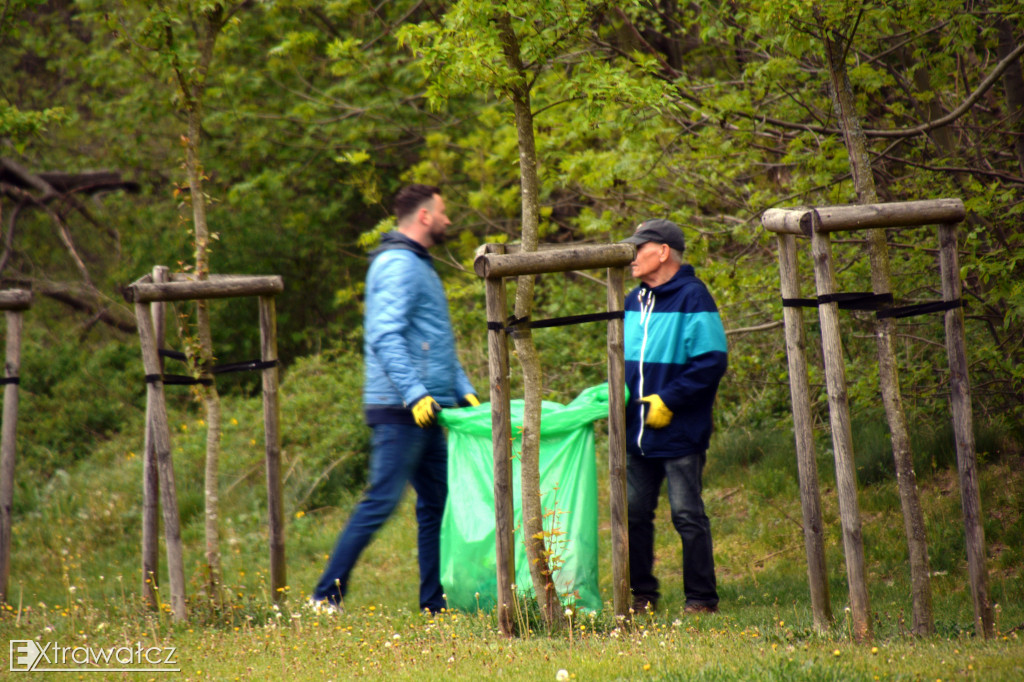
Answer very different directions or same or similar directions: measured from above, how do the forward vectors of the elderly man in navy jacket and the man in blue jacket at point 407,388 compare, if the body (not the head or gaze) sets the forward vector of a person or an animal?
very different directions

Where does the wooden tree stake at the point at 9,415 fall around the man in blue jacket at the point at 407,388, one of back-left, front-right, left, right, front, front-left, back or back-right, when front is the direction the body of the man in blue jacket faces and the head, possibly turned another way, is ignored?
back-left

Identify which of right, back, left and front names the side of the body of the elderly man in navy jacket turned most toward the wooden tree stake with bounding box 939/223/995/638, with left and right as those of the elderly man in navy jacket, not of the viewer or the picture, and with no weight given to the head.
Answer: left

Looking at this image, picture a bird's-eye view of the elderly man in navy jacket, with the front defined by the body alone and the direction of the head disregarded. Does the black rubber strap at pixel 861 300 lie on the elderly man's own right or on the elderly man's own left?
on the elderly man's own left

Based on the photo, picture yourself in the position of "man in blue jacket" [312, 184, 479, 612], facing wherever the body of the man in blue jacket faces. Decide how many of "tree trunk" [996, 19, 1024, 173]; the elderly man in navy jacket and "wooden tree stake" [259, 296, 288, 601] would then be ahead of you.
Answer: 2

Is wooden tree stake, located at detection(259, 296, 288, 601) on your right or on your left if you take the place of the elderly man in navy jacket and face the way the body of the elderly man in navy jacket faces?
on your right

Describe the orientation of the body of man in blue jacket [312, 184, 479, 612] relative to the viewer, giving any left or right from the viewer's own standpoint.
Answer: facing to the right of the viewer

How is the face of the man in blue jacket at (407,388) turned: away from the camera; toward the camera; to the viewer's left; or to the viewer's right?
to the viewer's right

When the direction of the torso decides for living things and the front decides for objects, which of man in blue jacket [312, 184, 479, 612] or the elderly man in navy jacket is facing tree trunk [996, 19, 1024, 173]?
the man in blue jacket

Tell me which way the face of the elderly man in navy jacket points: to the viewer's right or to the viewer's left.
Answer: to the viewer's left

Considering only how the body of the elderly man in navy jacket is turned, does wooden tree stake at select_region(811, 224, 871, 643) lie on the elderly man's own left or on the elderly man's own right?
on the elderly man's own left

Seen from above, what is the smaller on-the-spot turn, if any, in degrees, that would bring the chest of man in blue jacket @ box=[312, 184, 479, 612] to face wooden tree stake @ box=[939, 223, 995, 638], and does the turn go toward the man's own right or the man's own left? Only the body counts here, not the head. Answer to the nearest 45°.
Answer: approximately 45° to the man's own right

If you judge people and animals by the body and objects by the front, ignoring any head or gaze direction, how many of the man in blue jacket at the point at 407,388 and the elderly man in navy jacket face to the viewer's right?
1

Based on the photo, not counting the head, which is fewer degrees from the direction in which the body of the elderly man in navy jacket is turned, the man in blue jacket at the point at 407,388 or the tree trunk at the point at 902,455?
the man in blue jacket
